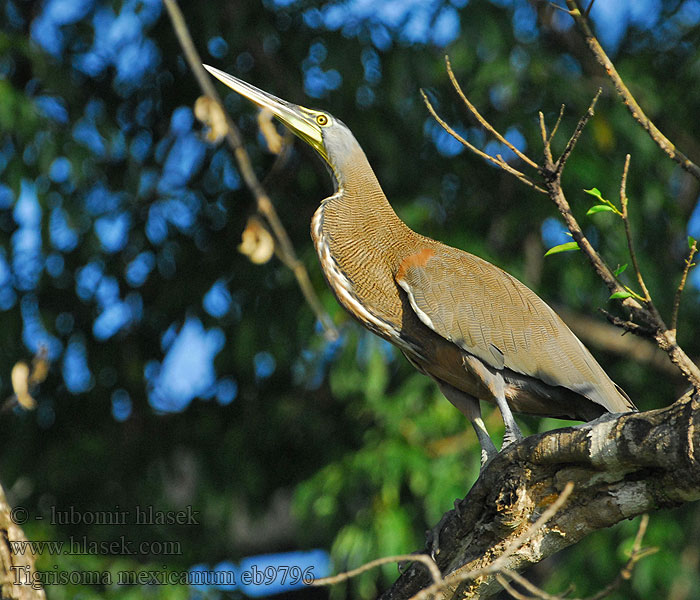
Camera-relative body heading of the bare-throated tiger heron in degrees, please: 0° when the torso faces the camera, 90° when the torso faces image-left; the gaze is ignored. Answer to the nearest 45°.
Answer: approximately 90°

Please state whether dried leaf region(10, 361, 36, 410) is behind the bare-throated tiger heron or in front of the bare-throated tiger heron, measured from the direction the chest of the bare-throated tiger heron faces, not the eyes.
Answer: in front

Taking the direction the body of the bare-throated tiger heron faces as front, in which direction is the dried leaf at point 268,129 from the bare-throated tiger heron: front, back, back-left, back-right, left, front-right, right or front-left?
front-right

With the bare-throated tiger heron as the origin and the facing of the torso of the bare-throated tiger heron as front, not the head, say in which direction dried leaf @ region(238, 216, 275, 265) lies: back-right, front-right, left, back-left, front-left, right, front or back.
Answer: front-right
